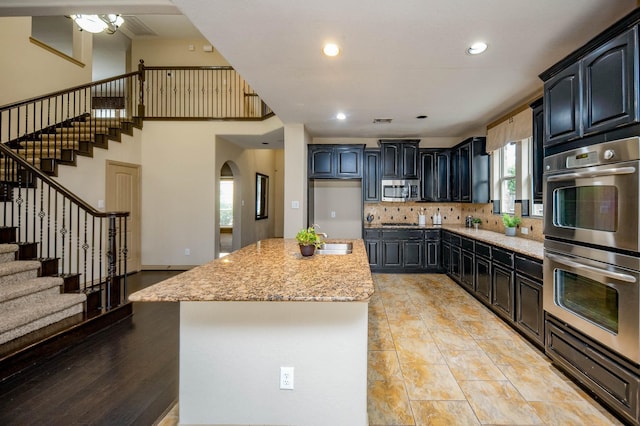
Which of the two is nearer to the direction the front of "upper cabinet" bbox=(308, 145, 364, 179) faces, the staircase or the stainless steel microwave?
the staircase

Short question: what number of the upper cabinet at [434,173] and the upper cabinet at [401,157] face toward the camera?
2

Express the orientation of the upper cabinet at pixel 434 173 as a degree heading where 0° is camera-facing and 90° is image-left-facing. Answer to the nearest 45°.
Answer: approximately 0°

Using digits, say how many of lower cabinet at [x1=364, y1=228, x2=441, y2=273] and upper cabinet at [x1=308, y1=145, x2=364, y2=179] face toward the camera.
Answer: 2

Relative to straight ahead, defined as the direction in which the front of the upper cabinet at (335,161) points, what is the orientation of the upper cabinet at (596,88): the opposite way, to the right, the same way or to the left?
to the right

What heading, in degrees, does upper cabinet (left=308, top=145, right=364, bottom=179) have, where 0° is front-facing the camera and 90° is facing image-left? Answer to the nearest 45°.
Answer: approximately 0°

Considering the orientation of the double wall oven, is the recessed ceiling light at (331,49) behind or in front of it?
in front

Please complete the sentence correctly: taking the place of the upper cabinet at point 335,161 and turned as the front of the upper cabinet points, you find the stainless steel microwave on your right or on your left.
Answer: on your left
